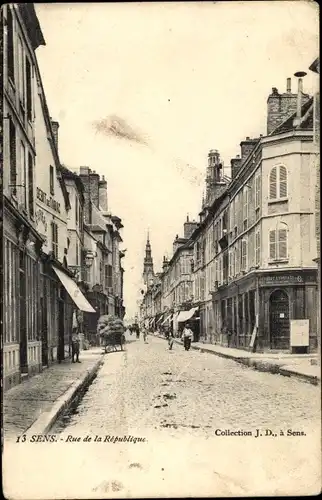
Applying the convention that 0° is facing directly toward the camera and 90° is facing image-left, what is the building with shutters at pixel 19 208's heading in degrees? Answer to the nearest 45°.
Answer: approximately 270°

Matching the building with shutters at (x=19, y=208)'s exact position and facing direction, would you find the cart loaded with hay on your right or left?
on your left
